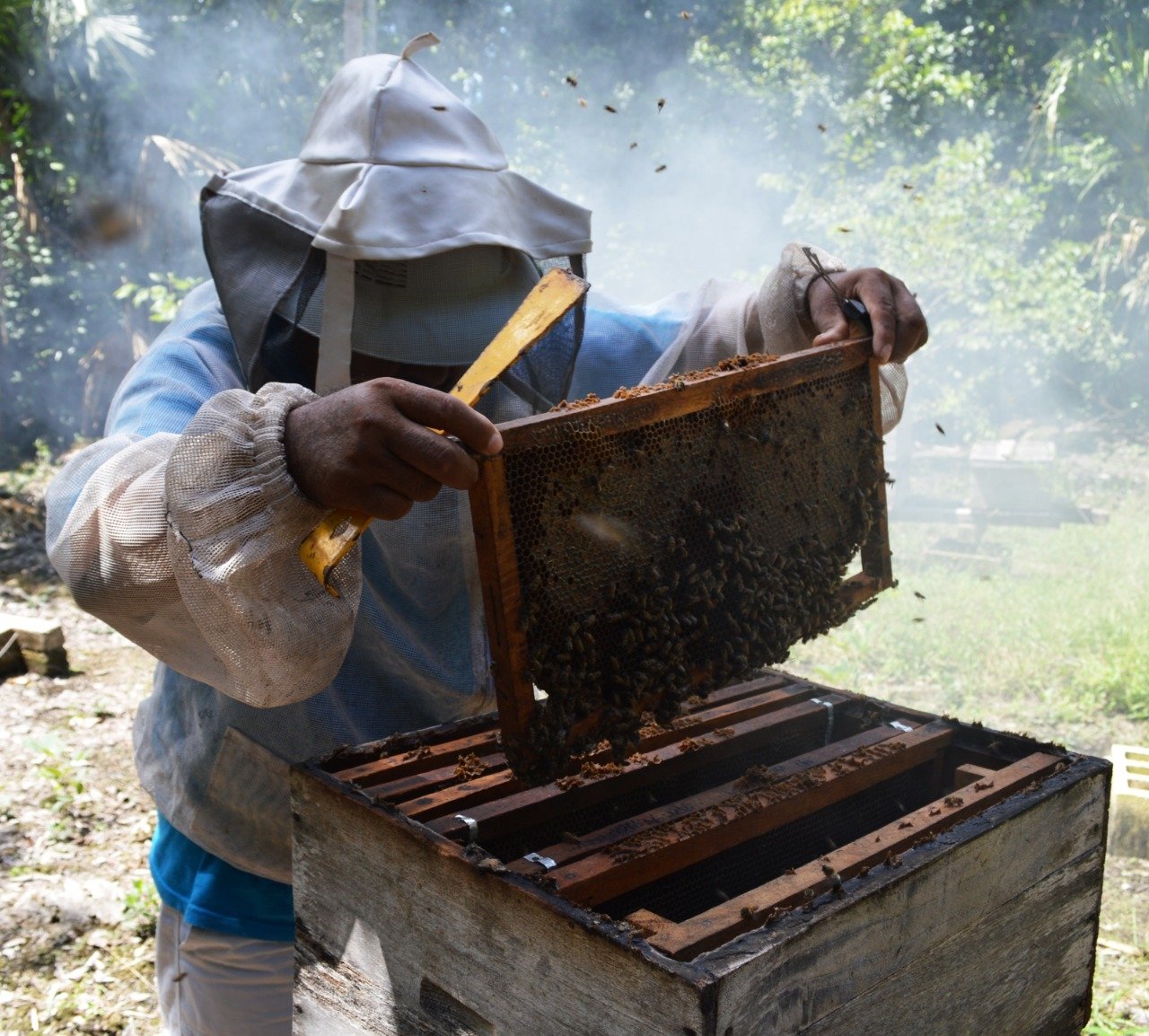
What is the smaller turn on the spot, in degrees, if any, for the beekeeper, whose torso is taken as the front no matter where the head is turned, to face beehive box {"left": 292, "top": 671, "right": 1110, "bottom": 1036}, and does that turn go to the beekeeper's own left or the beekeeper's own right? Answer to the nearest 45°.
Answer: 0° — they already face it

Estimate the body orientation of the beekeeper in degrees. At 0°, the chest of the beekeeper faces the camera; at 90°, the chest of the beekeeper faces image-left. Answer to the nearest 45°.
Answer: approximately 315°
